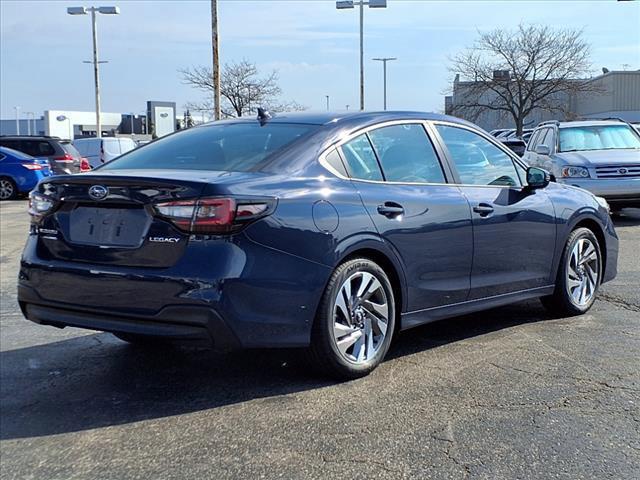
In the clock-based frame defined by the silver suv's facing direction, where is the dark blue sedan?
The dark blue sedan is roughly at 2 o'clock from the silver suv.

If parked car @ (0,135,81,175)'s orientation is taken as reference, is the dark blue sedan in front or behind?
behind

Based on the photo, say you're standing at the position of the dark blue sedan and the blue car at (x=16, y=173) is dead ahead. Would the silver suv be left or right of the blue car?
right

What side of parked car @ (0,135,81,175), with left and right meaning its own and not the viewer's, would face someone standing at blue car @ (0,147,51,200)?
left

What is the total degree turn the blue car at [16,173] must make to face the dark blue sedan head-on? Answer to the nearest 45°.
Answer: approximately 135° to its left

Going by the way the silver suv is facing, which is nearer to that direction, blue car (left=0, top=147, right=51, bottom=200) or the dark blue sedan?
the dark blue sedan

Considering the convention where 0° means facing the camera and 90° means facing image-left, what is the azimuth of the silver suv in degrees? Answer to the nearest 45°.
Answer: approximately 315°

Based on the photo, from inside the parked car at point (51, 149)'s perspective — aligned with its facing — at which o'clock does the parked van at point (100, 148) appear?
the parked van at point (100, 148) is roughly at 2 o'clock from the parked car at point (51, 149).

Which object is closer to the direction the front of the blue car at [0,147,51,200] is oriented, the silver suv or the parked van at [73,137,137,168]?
the parked van
